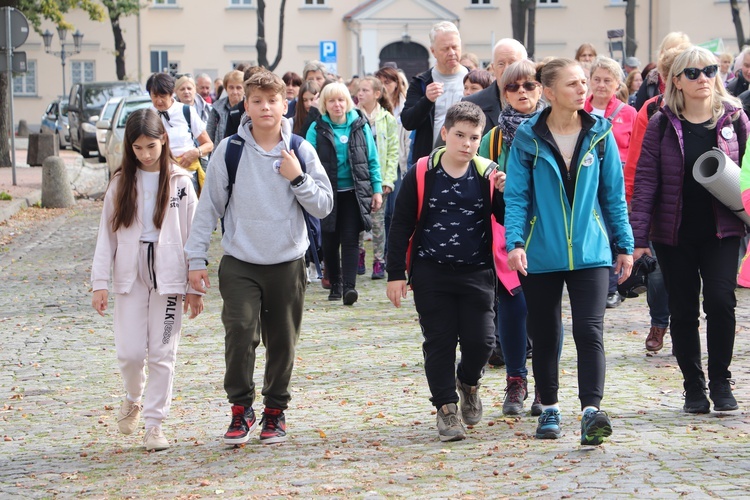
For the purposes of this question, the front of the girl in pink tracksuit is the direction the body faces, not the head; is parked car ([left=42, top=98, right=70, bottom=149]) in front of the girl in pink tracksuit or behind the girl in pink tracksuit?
behind

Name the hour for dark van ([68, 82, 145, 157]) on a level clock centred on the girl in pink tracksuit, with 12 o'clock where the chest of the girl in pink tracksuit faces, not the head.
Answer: The dark van is roughly at 6 o'clock from the girl in pink tracksuit.

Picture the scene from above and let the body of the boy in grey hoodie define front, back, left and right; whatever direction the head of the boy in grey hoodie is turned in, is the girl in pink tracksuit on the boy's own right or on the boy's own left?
on the boy's own right

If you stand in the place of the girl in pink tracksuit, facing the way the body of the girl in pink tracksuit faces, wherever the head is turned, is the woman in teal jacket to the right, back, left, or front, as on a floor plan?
left

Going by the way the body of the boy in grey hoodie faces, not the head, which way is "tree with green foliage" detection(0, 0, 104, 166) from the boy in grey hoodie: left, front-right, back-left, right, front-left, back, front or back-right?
back

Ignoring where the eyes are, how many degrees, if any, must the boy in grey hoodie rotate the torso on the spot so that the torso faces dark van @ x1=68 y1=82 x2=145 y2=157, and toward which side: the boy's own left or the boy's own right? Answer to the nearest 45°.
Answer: approximately 180°

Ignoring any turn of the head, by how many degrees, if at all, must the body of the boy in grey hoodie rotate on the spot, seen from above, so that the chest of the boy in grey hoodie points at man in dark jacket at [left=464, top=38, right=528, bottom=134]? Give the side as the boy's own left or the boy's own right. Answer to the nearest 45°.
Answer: approximately 135° to the boy's own left

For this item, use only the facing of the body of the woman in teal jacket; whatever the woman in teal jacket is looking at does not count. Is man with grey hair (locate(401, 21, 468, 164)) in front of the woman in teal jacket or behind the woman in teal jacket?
behind

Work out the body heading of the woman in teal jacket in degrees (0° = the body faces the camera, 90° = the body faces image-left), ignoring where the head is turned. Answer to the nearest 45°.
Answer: approximately 0°
